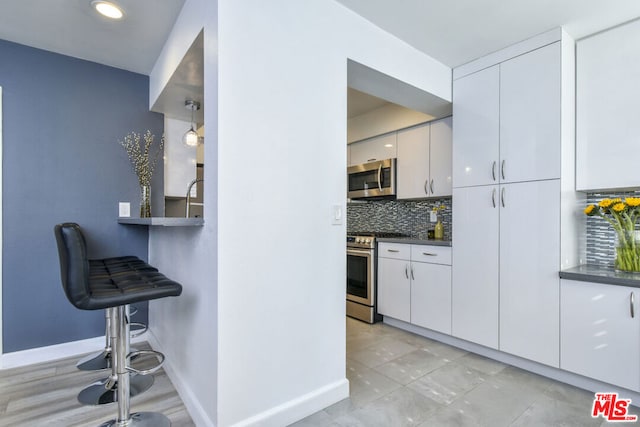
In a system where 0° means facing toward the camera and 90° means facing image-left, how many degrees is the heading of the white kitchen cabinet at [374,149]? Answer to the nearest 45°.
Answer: approximately 45°

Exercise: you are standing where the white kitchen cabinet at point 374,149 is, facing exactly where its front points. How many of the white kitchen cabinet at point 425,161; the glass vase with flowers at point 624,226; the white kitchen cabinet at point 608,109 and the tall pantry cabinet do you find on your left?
4

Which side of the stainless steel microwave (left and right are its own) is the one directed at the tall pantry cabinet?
left

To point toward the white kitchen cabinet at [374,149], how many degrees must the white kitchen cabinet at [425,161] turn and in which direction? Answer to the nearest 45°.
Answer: approximately 90° to its right

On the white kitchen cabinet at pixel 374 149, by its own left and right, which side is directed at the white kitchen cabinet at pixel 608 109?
left
